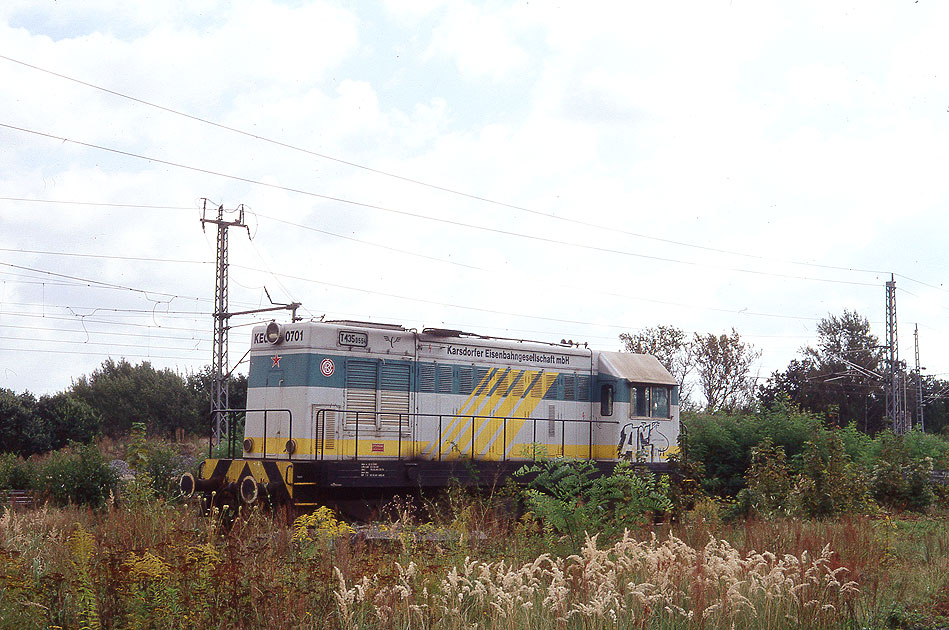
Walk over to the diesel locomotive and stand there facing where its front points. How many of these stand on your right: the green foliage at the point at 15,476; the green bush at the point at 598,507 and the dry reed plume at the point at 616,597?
1

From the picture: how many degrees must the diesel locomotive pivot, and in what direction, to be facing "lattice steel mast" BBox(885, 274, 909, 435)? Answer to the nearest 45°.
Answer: approximately 180°

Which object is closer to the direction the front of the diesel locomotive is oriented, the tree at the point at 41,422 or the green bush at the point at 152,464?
the green bush

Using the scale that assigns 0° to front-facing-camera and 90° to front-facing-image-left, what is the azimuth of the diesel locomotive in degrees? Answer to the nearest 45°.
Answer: approximately 45°

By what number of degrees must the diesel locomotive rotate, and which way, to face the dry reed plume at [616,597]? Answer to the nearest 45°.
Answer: approximately 45° to its left

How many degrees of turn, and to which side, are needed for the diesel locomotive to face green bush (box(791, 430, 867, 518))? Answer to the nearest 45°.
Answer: approximately 135° to its left

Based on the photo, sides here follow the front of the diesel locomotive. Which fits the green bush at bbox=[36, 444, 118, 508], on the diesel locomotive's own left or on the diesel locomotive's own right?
on the diesel locomotive's own right
